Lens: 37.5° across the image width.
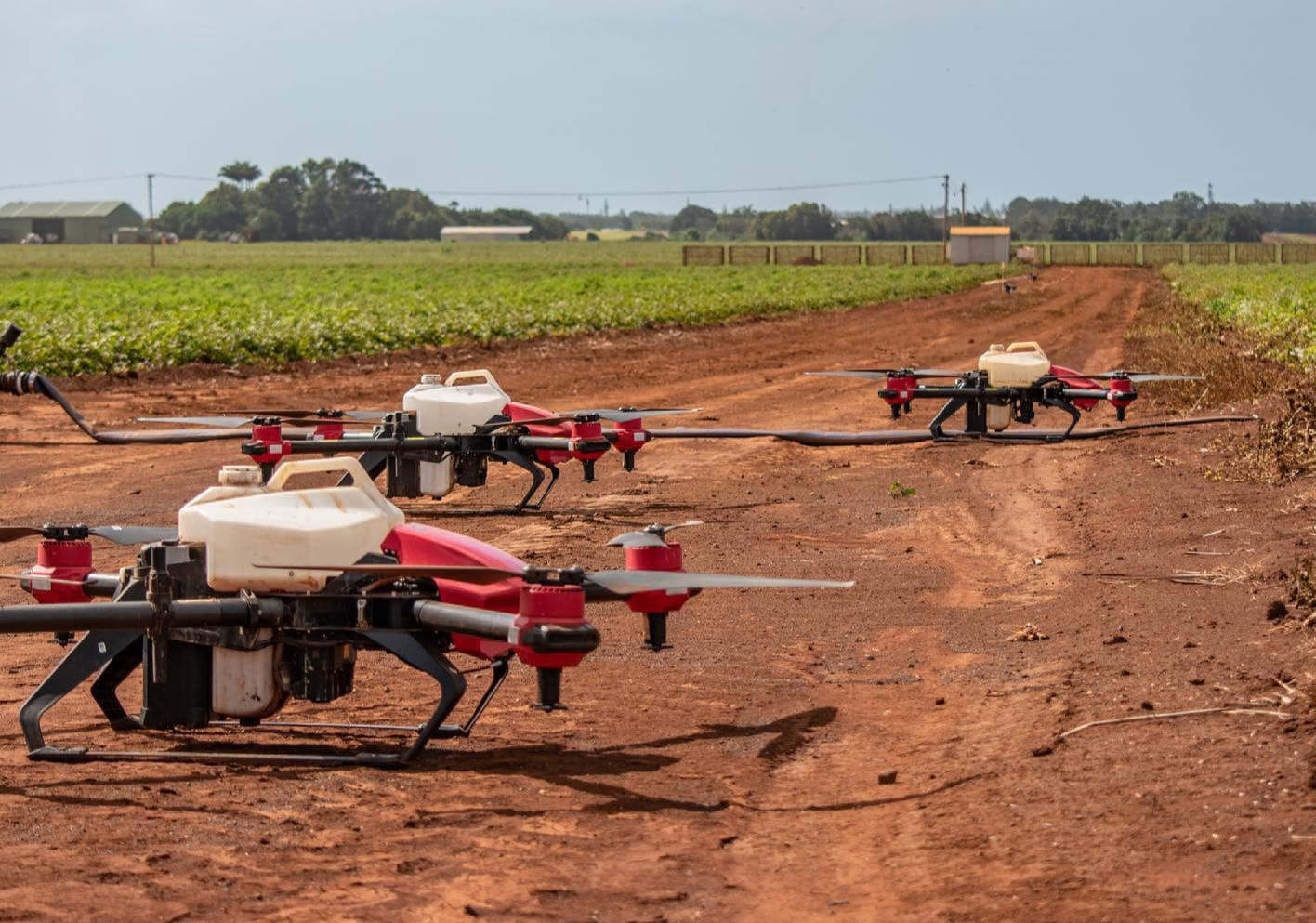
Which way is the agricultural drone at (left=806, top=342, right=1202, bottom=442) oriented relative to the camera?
to the viewer's right

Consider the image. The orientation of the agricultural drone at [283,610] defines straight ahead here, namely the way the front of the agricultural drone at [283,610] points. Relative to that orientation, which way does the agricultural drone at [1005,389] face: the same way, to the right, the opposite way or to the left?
the same way

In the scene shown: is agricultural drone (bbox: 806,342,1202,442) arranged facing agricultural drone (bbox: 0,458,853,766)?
no

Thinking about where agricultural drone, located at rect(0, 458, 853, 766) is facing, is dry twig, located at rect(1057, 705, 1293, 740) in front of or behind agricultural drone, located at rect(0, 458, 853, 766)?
in front

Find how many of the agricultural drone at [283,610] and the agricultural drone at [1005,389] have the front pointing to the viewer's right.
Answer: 2

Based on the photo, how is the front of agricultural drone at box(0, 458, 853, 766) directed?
to the viewer's right
